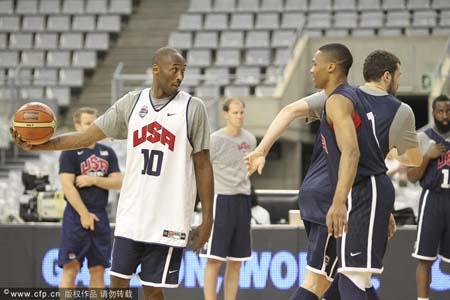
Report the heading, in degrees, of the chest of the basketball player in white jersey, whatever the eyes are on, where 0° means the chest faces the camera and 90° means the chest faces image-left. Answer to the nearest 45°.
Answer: approximately 0°

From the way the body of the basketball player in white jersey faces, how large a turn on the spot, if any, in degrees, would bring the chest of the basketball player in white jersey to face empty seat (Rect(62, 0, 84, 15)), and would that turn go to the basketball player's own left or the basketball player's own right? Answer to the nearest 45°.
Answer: approximately 180°

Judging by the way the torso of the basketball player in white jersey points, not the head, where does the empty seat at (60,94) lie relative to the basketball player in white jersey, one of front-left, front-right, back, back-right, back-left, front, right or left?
back

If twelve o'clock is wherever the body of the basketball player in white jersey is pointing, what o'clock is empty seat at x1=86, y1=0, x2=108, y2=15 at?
The empty seat is roughly at 6 o'clock from the basketball player in white jersey.

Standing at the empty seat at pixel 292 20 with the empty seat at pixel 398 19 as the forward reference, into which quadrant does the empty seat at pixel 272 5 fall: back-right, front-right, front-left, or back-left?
back-left

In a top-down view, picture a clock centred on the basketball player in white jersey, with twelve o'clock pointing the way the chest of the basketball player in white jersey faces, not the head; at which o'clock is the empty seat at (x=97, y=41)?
The empty seat is roughly at 6 o'clock from the basketball player in white jersey.

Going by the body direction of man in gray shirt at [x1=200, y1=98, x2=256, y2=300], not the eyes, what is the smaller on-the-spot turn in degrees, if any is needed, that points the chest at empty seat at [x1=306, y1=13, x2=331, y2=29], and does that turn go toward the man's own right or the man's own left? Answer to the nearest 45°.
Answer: approximately 135° to the man's own left

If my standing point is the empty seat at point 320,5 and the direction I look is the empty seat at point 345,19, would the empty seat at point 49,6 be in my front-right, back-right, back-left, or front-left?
back-right

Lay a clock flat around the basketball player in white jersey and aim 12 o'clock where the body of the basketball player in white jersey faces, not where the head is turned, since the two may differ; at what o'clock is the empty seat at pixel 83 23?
The empty seat is roughly at 6 o'clock from the basketball player in white jersey.

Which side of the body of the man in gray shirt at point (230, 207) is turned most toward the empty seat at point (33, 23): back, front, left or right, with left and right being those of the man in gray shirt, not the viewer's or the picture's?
back

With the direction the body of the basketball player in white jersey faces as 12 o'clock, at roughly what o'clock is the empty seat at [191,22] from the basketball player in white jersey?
The empty seat is roughly at 6 o'clock from the basketball player in white jersey.

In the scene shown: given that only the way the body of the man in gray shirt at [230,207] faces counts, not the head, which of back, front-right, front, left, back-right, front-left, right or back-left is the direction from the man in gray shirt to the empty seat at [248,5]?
back-left

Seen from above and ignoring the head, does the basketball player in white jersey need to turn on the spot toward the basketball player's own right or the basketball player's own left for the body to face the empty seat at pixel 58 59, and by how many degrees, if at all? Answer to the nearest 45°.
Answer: approximately 180°

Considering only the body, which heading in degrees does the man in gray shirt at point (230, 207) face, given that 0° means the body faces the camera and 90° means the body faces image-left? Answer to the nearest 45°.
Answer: approximately 315°

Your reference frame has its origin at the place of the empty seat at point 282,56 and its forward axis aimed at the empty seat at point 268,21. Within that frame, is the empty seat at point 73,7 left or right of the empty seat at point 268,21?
left

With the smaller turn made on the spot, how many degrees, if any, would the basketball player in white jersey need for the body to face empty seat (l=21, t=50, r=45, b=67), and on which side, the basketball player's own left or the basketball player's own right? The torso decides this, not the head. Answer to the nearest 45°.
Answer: approximately 180°
